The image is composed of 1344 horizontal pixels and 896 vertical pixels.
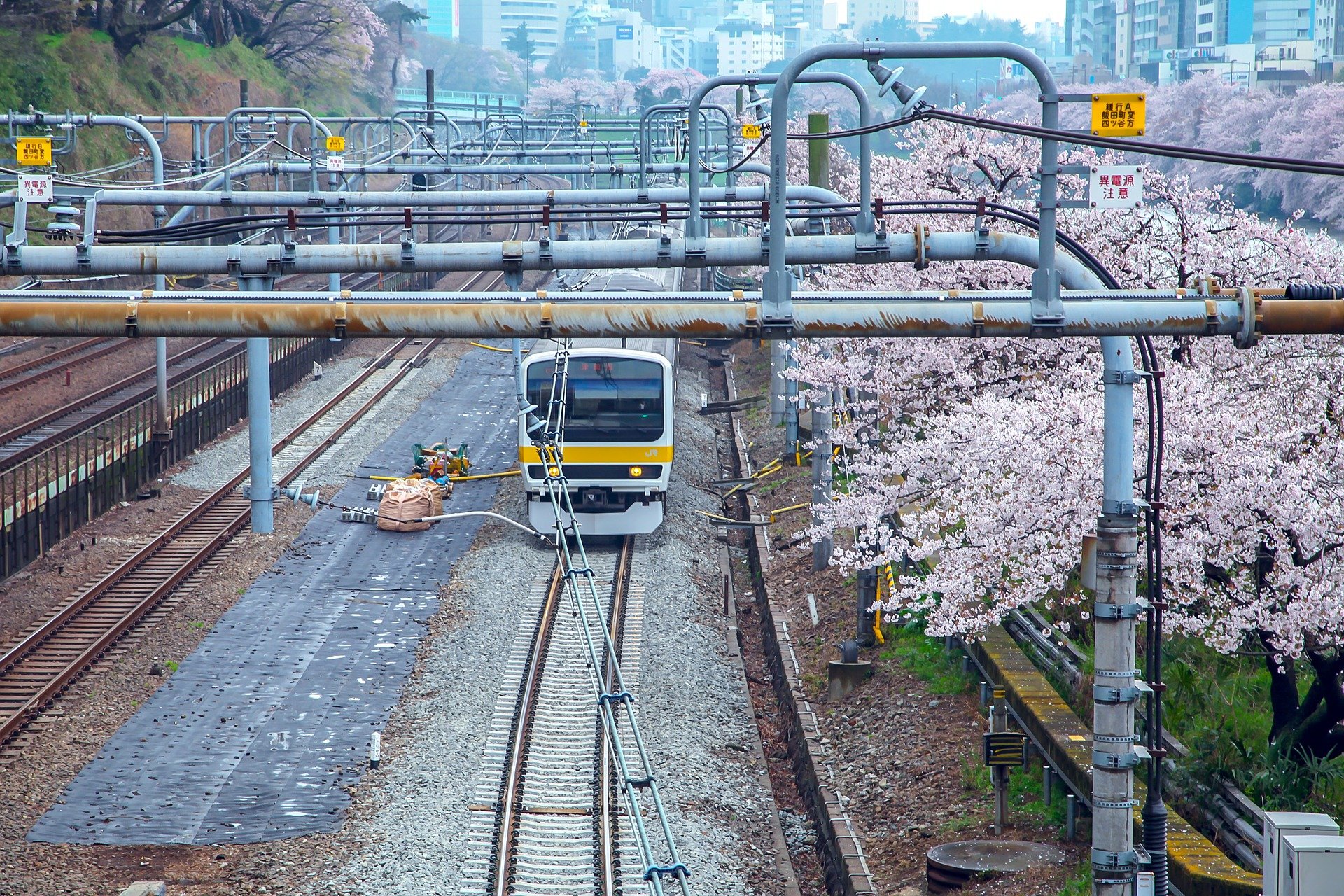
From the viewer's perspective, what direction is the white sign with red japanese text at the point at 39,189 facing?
toward the camera

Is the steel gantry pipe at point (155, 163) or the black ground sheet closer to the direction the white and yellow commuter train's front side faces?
the black ground sheet

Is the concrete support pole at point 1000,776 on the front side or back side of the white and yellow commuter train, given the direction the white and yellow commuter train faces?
on the front side

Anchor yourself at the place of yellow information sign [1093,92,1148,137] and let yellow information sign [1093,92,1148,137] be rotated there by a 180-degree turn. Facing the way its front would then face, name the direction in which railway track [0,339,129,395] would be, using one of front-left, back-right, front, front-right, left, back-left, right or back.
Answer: front-left

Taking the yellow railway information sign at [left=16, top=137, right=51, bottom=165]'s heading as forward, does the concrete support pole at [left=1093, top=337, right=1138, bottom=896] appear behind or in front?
in front

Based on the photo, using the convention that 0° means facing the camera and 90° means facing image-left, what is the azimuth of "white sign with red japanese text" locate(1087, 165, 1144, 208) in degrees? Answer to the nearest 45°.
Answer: approximately 0°

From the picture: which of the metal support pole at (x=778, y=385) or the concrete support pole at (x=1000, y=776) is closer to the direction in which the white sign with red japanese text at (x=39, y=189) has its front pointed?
the concrete support pole

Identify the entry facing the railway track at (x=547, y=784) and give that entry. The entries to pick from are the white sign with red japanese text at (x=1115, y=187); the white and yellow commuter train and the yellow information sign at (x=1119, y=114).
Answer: the white and yellow commuter train

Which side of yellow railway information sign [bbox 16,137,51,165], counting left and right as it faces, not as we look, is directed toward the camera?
front

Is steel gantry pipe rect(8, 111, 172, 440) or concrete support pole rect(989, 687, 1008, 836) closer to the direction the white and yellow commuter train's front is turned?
the concrete support pole

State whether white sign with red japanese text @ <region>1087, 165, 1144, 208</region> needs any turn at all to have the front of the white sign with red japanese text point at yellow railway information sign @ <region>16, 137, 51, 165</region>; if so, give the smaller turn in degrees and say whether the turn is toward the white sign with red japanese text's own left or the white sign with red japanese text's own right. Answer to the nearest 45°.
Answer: approximately 135° to the white sign with red japanese text's own right

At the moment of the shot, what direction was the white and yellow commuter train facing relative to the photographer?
facing the viewer

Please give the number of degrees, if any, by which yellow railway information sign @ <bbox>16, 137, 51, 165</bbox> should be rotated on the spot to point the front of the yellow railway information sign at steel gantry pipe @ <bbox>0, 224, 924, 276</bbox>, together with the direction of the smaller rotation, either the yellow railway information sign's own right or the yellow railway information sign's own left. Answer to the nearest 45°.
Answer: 0° — it already faces it
